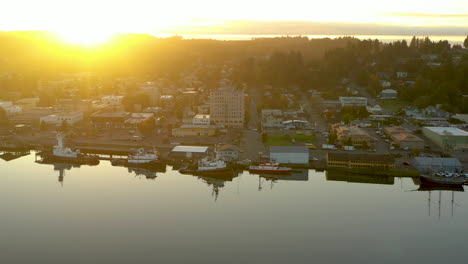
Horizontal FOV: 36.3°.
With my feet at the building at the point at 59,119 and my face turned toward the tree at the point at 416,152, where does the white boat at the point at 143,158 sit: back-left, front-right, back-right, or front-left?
front-right

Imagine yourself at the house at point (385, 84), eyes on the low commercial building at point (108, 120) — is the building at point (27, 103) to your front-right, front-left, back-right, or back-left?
front-right

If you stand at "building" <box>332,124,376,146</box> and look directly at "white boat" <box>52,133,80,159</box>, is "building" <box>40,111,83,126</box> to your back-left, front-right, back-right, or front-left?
front-right

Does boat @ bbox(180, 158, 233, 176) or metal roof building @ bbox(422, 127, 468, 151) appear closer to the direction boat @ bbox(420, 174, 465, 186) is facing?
the boat

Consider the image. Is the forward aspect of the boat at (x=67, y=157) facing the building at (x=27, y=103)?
no

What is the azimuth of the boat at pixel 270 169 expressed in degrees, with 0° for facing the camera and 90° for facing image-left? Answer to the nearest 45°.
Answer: approximately 90°

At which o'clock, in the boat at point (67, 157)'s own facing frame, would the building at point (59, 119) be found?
The building is roughly at 3 o'clock from the boat.

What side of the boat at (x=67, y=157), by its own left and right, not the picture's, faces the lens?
left

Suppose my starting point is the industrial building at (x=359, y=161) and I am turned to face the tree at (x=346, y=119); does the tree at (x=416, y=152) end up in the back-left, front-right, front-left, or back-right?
front-right
